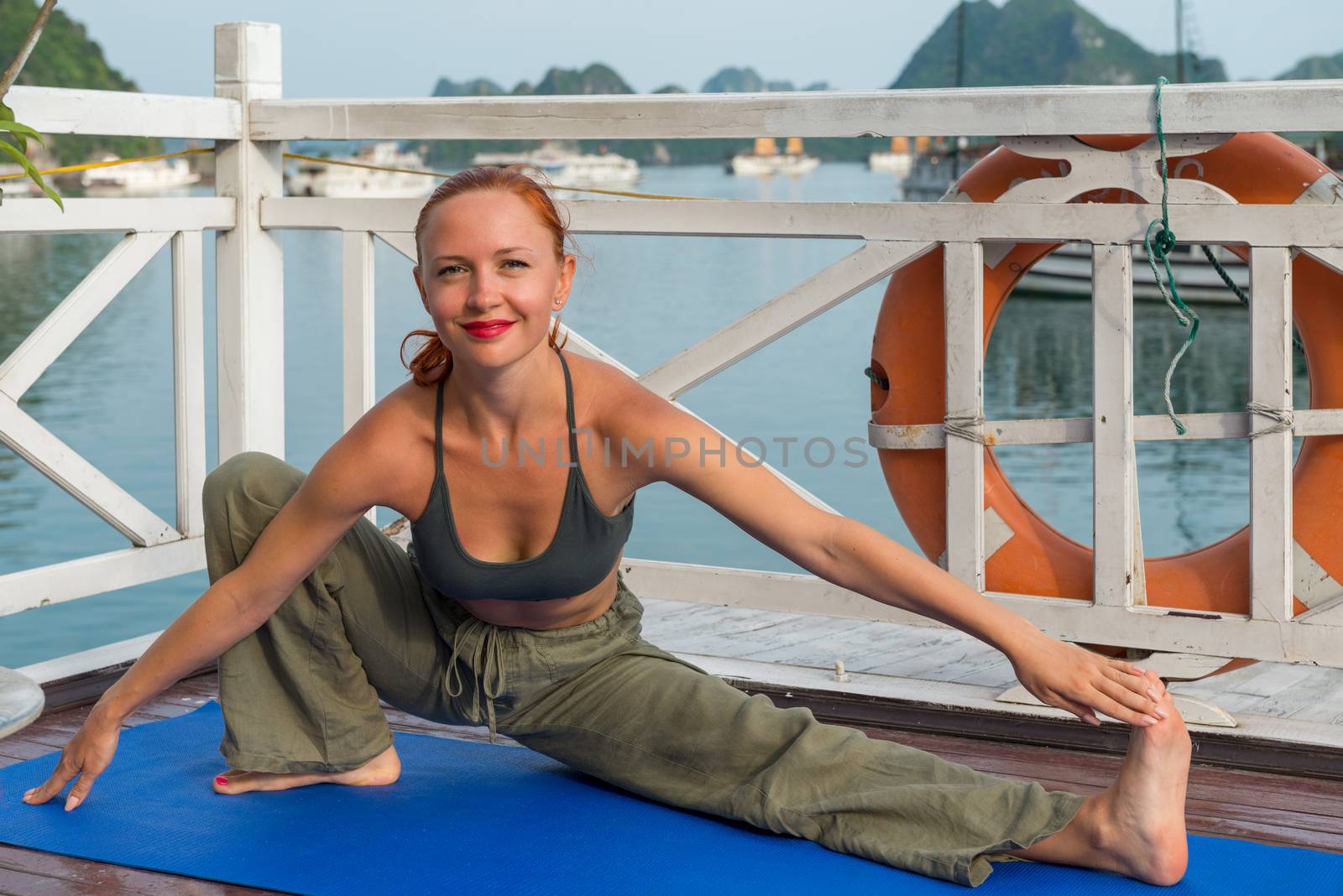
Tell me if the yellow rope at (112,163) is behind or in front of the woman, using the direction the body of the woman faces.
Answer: behind

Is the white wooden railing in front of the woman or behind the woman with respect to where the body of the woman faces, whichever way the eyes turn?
behind

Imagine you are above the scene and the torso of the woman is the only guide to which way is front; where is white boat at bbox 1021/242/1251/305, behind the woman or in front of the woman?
behind

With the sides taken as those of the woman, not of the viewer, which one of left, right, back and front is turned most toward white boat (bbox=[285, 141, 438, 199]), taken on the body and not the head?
back

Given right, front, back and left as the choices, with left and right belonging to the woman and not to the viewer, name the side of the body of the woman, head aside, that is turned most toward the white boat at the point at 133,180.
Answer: back

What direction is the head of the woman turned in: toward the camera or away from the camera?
toward the camera

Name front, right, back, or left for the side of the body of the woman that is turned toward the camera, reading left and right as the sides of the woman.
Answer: front
